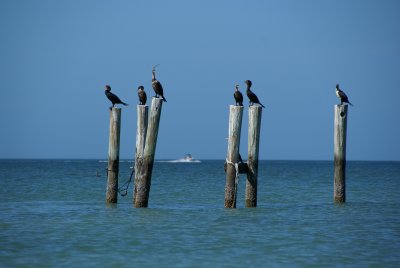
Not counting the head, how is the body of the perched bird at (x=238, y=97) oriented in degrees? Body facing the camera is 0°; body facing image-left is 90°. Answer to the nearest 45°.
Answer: approximately 45°

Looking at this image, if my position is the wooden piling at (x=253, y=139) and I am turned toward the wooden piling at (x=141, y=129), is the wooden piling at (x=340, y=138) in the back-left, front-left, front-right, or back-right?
back-right

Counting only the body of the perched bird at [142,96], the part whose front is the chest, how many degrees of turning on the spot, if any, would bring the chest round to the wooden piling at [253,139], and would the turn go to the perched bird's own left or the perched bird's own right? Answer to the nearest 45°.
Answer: approximately 135° to the perched bird's own left

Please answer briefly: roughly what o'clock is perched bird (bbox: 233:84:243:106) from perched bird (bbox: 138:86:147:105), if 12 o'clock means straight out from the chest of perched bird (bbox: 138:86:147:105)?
perched bird (bbox: 233:84:243:106) is roughly at 8 o'clock from perched bird (bbox: 138:86:147:105).

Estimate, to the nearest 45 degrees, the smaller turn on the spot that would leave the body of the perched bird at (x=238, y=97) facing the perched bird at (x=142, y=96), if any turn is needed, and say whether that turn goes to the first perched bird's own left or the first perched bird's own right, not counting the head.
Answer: approximately 45° to the first perched bird's own right

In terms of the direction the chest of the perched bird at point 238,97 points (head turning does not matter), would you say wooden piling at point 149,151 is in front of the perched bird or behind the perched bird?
in front

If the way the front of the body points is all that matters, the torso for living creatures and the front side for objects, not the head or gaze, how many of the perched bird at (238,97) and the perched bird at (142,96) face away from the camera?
0

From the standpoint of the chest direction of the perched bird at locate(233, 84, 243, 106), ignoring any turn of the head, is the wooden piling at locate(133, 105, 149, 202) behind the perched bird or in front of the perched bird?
in front
